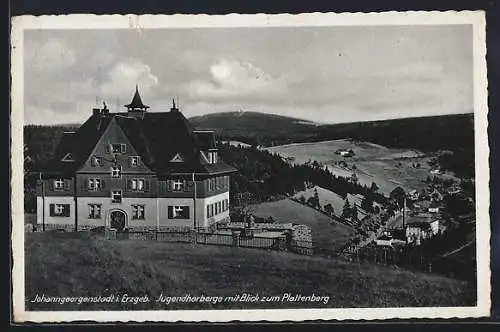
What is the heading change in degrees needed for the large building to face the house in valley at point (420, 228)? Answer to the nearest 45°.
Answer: approximately 90° to its left

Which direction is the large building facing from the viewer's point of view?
toward the camera
